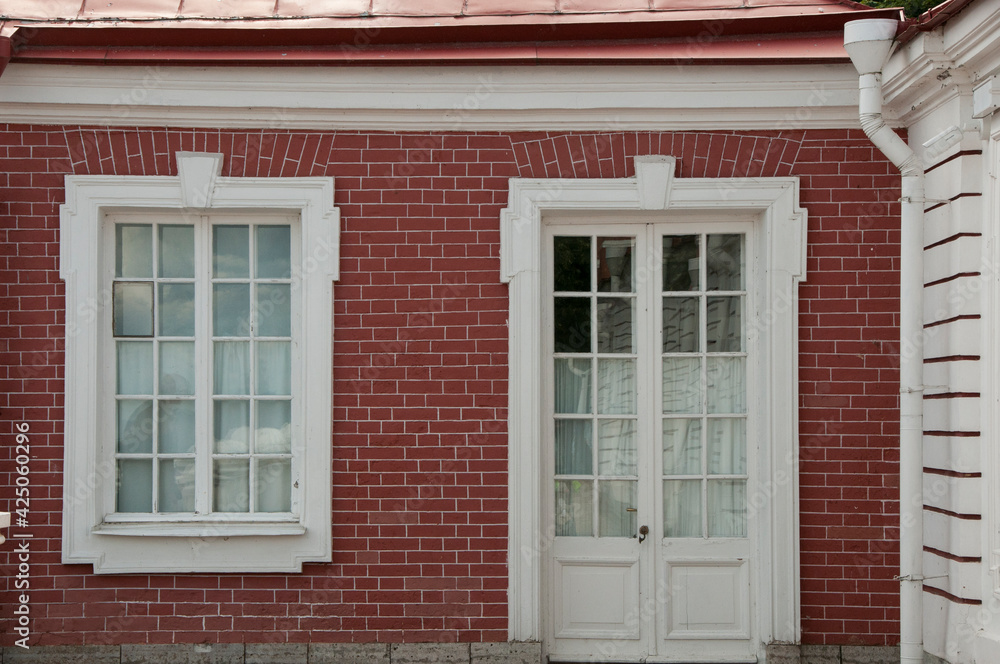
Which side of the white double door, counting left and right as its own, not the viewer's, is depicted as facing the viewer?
front

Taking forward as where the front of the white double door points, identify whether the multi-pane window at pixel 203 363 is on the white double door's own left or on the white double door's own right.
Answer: on the white double door's own right
